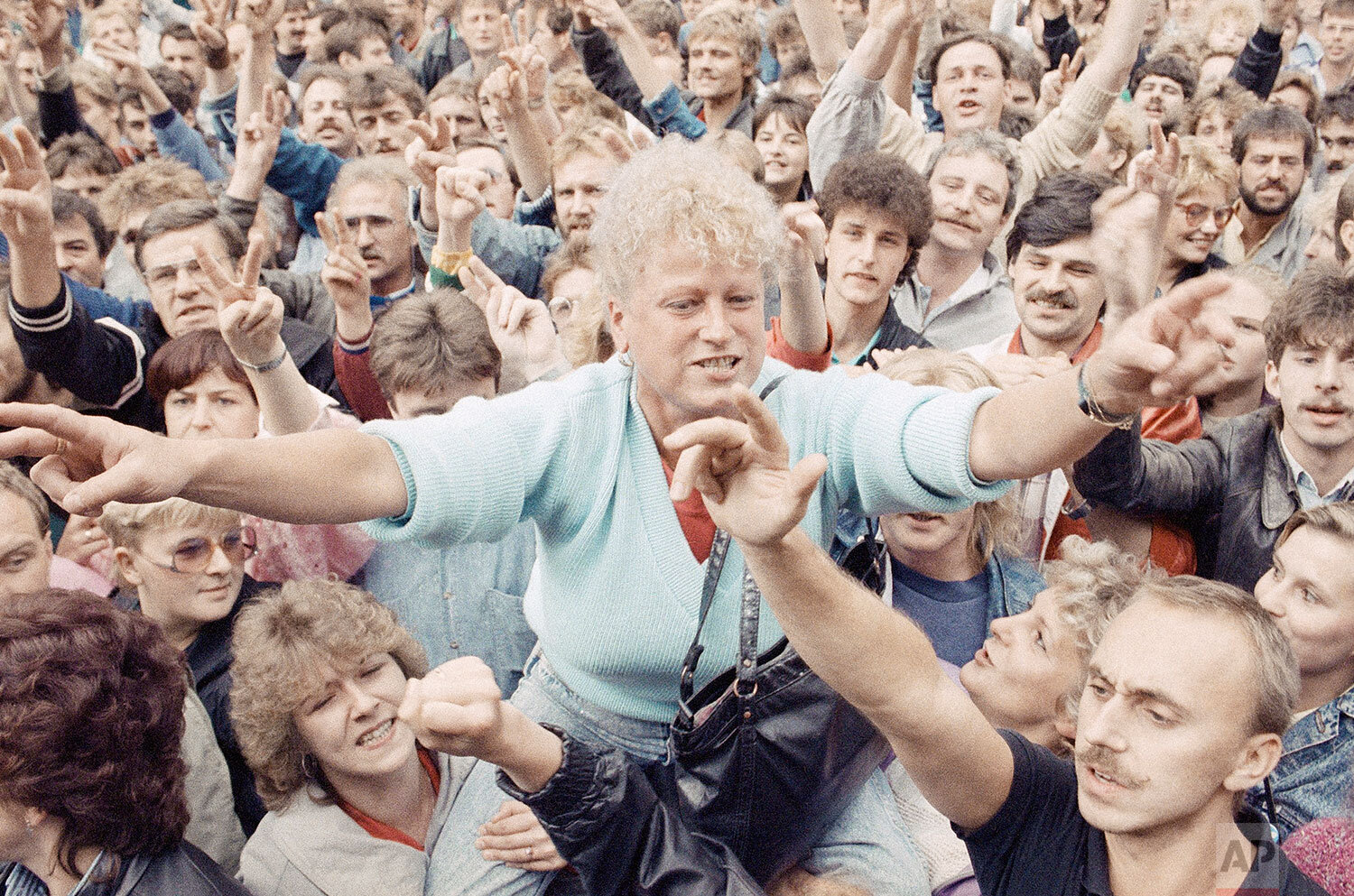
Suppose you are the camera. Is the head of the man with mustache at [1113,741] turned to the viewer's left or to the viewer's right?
to the viewer's left

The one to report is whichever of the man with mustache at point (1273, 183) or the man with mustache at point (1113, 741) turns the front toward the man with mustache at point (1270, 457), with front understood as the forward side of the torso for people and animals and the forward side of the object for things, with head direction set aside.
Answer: the man with mustache at point (1273, 183)

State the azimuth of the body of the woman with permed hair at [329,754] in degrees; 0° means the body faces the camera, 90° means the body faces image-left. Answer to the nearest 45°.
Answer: approximately 315°

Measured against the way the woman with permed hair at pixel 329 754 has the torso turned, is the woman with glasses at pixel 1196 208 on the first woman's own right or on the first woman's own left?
on the first woman's own left

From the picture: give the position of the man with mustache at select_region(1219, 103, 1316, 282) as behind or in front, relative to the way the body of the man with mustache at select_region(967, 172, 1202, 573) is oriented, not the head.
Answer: behind

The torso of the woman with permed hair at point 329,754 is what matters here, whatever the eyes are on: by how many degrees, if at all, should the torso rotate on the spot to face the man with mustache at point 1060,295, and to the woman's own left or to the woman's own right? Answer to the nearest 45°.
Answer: approximately 90° to the woman's own left
